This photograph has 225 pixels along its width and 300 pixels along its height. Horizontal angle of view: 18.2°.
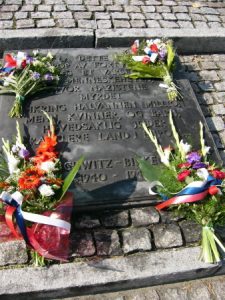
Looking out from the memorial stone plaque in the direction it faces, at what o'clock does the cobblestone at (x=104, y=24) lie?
The cobblestone is roughly at 6 o'clock from the memorial stone plaque.

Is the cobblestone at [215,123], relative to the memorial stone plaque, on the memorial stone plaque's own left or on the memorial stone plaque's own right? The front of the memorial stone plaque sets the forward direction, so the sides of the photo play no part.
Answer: on the memorial stone plaque's own left

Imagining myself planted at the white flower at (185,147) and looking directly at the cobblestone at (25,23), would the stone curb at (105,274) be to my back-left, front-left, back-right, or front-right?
back-left

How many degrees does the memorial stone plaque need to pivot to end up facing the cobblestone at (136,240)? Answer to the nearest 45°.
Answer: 0° — it already faces it

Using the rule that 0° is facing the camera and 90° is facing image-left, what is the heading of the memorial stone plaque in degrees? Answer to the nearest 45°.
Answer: approximately 0°

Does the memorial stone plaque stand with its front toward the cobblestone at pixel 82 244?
yes

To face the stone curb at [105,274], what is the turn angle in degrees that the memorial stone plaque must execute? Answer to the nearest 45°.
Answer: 0° — it already faces it

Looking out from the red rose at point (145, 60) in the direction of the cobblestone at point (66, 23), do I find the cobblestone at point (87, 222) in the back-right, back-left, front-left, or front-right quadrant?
back-left
